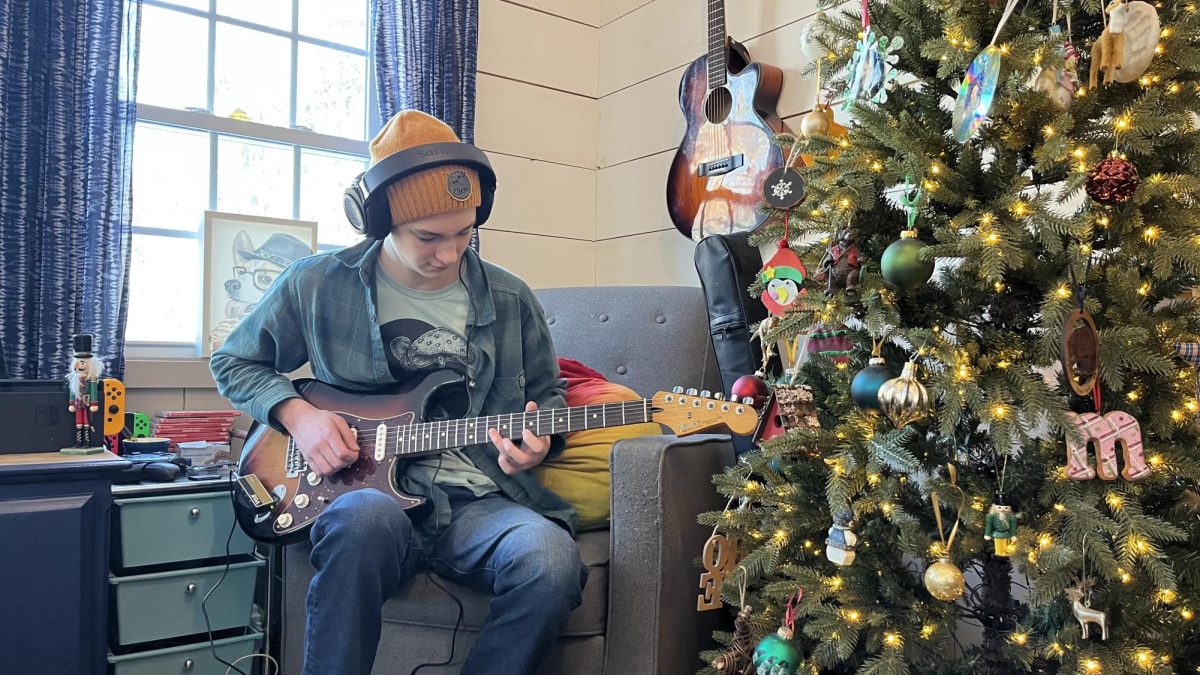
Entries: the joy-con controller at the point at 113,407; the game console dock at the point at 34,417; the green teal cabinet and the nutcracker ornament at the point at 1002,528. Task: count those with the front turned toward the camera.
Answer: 4

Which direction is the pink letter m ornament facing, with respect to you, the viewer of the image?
facing the viewer

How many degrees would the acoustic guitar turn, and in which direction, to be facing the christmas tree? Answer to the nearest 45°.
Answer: approximately 45° to its left

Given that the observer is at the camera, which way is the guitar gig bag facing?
facing the viewer and to the left of the viewer

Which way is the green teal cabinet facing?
toward the camera

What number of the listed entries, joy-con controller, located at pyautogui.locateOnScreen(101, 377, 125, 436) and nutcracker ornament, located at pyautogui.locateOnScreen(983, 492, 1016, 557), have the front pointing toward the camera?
2

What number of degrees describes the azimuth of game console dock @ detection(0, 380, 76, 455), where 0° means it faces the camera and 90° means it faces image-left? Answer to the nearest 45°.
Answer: approximately 0°

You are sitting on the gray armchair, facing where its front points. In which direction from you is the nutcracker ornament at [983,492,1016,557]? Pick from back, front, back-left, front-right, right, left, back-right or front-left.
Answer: left

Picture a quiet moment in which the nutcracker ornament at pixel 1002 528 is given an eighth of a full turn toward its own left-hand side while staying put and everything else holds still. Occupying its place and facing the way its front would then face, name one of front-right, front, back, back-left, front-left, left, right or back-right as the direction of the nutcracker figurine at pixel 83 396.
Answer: back-right

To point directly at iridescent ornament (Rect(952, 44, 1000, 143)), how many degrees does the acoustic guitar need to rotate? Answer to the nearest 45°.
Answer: approximately 45° to its left

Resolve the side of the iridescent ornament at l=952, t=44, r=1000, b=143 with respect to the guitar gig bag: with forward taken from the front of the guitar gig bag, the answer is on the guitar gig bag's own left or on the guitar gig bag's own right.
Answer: on the guitar gig bag's own left
